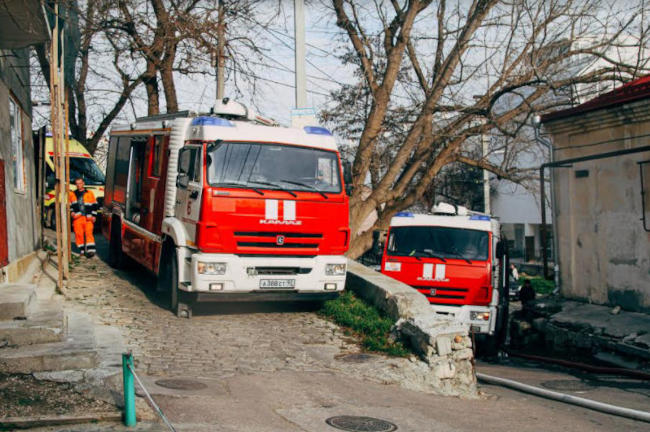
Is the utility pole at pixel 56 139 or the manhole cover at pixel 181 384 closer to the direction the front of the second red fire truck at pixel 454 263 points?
the manhole cover

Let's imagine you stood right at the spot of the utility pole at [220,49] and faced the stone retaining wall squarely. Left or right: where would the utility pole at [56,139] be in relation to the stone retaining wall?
right

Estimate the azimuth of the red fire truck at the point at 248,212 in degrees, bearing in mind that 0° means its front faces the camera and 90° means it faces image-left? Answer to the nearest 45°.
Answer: approximately 315°

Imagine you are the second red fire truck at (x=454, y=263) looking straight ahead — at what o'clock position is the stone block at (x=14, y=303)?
The stone block is roughly at 1 o'clock from the second red fire truck.

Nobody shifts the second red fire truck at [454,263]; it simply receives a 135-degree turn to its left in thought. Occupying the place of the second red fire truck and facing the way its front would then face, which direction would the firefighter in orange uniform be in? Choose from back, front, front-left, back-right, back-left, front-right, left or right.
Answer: back-left

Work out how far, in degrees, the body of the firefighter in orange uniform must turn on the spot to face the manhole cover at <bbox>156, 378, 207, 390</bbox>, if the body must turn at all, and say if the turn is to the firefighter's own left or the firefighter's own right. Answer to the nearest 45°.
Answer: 0° — they already face it

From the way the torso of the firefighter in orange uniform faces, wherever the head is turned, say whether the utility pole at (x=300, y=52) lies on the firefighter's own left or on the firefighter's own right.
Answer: on the firefighter's own left

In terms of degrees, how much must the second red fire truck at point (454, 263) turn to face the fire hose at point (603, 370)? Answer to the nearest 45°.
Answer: approximately 45° to its left
